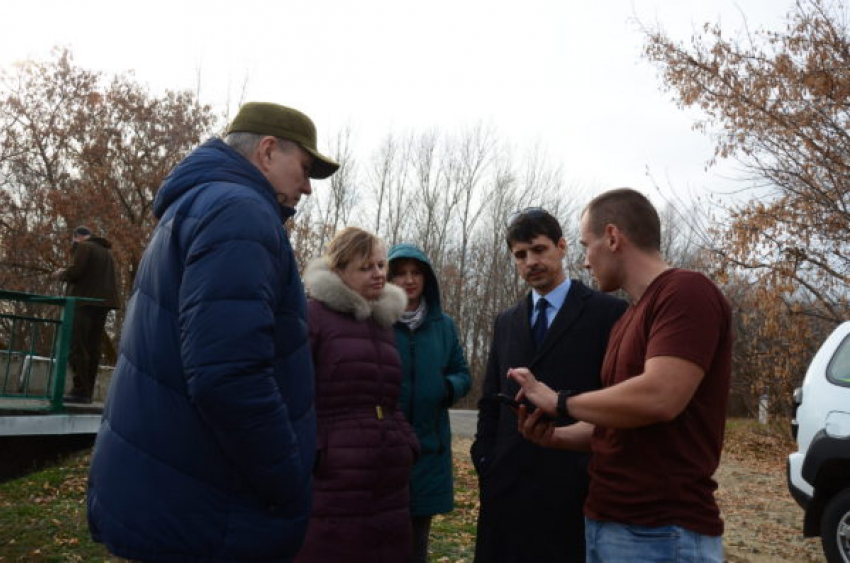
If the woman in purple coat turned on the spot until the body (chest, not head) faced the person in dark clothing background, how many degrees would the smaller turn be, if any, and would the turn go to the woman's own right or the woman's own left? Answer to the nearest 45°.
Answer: approximately 180°

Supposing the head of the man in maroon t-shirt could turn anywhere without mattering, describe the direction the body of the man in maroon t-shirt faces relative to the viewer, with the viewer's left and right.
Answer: facing to the left of the viewer

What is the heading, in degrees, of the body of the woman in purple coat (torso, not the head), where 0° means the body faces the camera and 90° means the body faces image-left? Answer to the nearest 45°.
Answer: approximately 315°

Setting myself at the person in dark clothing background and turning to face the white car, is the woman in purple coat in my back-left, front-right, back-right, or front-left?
front-right

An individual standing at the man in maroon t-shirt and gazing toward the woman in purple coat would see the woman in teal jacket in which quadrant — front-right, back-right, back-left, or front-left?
front-right

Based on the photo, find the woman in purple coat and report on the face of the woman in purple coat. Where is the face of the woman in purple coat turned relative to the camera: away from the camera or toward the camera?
toward the camera

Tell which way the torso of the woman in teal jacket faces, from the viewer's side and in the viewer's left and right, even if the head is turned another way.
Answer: facing the viewer and to the left of the viewer

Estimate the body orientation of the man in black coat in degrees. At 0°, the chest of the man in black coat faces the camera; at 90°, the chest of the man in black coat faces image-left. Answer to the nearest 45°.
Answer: approximately 45°

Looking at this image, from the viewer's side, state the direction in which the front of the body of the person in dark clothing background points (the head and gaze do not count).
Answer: to the viewer's left

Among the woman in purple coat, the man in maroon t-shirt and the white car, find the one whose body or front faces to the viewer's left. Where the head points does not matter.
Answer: the man in maroon t-shirt

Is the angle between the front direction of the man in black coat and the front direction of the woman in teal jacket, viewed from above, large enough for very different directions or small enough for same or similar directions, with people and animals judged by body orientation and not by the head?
same or similar directions

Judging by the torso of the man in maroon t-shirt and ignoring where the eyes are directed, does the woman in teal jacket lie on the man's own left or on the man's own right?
on the man's own right

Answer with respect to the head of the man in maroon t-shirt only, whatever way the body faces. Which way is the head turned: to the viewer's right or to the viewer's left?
to the viewer's left
